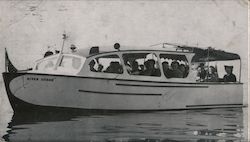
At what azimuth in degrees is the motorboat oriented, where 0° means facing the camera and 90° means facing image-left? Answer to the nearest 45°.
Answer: approximately 90°
